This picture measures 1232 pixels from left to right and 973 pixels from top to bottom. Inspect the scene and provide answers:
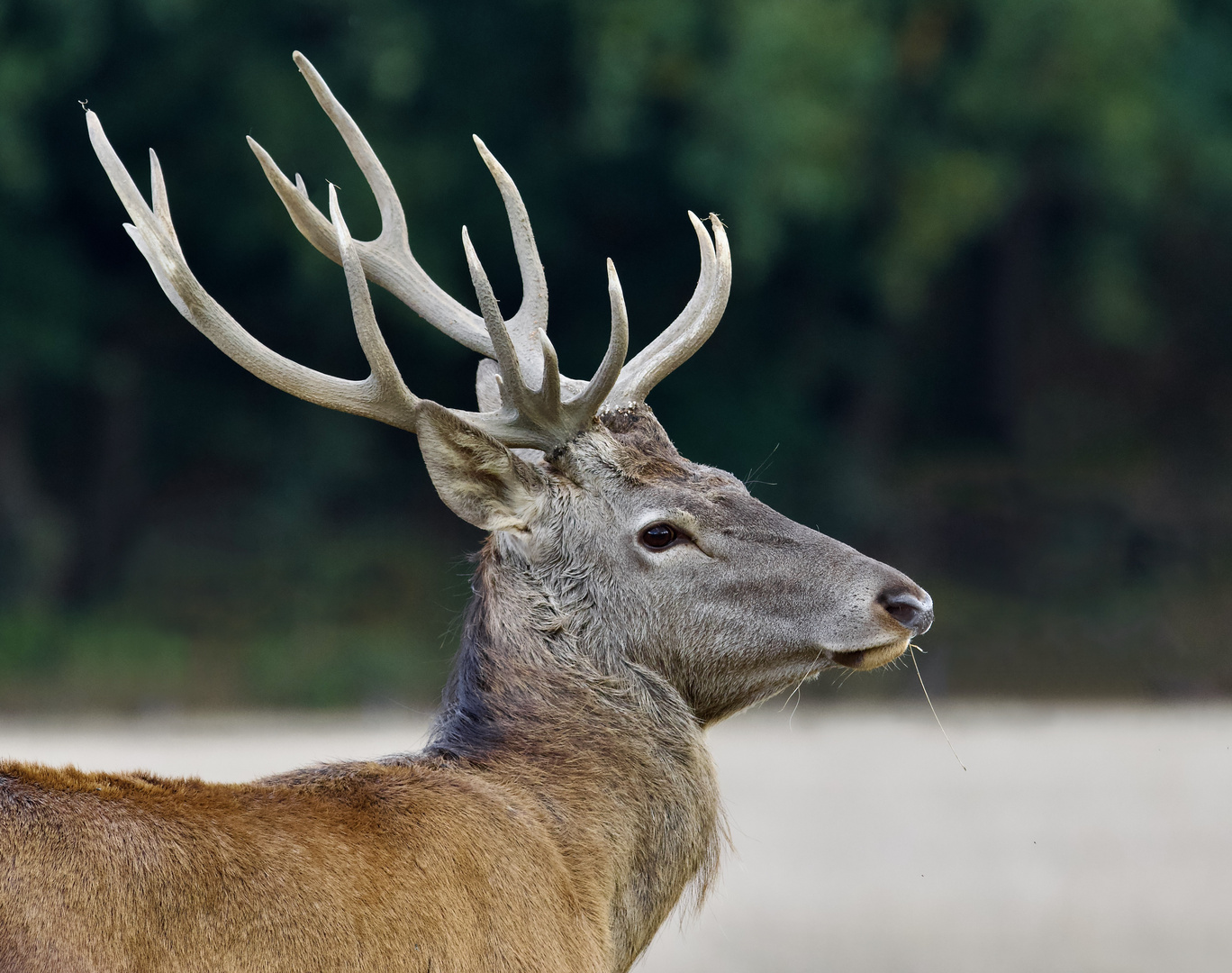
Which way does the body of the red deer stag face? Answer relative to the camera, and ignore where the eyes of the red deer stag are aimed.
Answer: to the viewer's right

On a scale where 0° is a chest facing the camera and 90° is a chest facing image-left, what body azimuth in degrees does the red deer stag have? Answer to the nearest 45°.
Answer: approximately 270°
